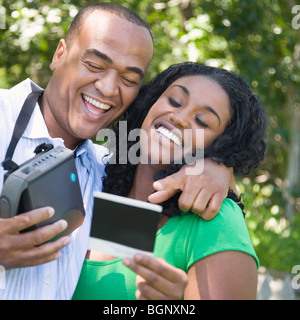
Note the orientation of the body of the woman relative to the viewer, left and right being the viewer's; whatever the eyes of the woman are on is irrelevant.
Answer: facing the viewer and to the left of the viewer

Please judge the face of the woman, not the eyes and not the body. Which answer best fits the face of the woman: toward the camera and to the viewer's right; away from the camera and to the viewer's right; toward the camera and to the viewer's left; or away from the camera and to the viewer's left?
toward the camera and to the viewer's left

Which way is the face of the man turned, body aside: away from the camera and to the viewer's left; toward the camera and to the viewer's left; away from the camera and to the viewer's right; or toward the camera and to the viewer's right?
toward the camera and to the viewer's right
